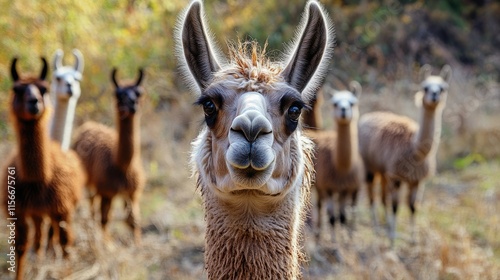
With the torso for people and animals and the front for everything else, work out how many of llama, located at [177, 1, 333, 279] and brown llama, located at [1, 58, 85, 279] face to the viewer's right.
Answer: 0

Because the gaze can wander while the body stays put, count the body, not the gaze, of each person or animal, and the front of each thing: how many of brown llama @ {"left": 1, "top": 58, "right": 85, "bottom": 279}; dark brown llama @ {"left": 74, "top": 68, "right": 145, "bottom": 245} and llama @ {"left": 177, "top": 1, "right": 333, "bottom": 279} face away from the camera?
0

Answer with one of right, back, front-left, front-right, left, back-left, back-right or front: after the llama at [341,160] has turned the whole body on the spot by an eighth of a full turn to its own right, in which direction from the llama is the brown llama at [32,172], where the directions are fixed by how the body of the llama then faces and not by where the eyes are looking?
front-right

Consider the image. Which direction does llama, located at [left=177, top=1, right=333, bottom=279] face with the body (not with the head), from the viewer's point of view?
toward the camera

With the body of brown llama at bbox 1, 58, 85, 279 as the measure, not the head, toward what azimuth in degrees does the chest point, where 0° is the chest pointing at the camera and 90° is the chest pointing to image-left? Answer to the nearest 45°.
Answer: approximately 45°

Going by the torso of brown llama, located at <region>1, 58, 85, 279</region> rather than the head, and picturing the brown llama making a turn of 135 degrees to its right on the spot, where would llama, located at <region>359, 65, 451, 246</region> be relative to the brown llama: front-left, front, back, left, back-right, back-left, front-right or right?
right

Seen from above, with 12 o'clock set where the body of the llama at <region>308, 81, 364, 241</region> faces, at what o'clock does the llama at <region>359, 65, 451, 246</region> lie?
the llama at <region>359, 65, 451, 246</region> is roughly at 10 o'clock from the llama at <region>308, 81, 364, 241</region>.

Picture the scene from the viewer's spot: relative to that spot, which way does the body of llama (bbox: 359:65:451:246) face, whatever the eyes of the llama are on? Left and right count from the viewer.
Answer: facing the viewer and to the right of the viewer
